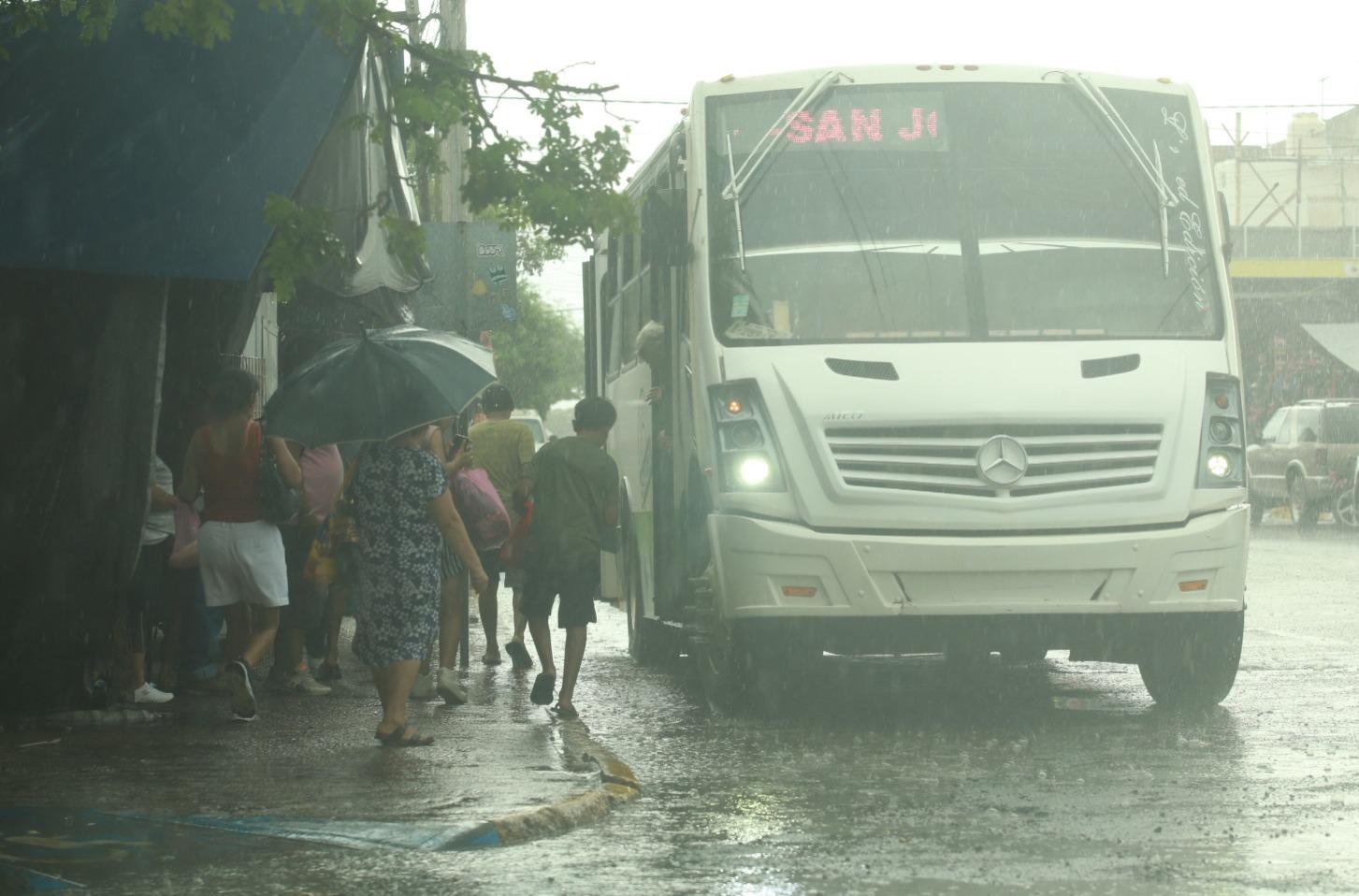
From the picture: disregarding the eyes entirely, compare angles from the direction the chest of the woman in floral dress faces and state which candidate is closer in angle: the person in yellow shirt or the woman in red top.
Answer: the person in yellow shirt

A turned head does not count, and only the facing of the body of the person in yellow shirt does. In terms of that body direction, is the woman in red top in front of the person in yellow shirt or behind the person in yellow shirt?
behind

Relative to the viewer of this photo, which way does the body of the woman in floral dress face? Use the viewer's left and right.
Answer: facing away from the viewer and to the right of the viewer

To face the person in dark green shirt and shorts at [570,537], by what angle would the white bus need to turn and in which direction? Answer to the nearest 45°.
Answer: approximately 90° to its right

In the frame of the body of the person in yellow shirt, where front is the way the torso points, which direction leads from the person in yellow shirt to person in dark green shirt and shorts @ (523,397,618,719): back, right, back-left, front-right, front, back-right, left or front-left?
back

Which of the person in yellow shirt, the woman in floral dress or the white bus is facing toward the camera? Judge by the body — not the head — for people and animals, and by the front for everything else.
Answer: the white bus

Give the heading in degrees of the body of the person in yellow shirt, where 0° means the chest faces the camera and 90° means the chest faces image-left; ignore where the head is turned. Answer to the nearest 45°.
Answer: approximately 180°

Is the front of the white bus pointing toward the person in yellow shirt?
no

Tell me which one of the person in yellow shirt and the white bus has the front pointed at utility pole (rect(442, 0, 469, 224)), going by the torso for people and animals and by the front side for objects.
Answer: the person in yellow shirt

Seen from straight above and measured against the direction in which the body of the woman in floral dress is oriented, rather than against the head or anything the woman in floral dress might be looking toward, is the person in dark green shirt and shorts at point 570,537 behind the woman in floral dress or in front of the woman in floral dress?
in front

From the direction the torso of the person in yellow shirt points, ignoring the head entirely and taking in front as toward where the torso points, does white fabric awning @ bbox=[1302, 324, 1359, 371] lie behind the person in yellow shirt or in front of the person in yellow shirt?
in front

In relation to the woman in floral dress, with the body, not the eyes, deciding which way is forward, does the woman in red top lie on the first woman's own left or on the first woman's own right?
on the first woman's own left

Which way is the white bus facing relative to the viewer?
toward the camera

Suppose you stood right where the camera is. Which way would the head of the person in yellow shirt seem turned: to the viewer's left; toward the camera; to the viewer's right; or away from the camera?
away from the camera

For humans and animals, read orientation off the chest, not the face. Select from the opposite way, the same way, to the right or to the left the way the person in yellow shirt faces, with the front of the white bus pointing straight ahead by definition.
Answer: the opposite way

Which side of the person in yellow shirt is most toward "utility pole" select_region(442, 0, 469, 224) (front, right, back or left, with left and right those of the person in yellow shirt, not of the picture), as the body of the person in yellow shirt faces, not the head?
front

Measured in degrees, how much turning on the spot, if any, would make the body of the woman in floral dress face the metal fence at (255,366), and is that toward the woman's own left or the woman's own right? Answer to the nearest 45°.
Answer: approximately 45° to the woman's own left
